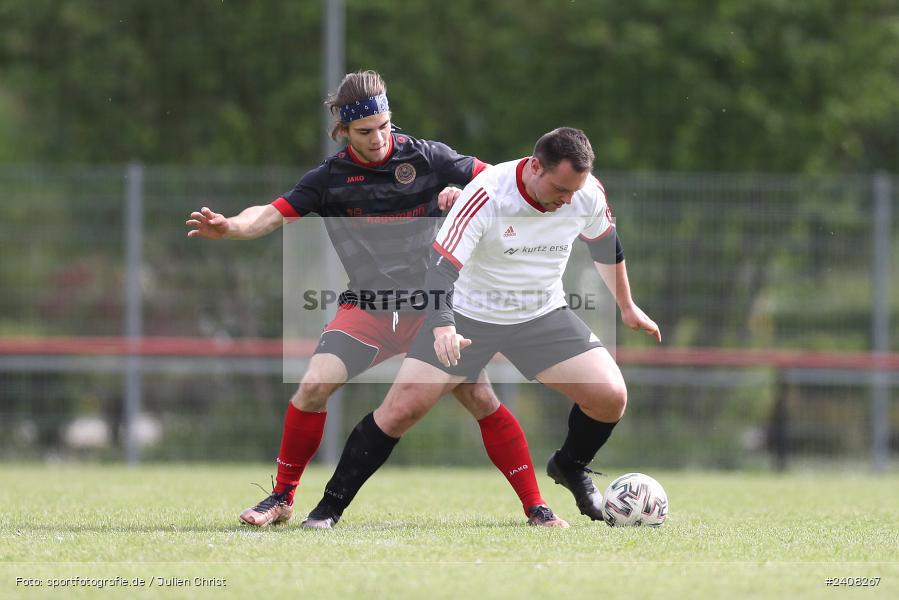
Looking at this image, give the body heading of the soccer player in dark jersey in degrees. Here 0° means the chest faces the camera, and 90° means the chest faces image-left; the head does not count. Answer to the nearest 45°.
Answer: approximately 0°

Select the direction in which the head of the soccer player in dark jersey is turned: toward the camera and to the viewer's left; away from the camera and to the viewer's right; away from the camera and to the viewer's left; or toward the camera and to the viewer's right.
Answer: toward the camera and to the viewer's right

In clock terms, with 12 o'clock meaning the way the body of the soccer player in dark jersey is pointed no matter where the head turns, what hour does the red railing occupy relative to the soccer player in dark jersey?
The red railing is roughly at 6 o'clock from the soccer player in dark jersey.

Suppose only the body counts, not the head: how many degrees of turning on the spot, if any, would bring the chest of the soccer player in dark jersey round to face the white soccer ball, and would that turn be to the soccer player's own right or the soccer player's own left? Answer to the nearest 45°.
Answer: approximately 90° to the soccer player's own left

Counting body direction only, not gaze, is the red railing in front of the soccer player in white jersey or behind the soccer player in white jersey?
behind
